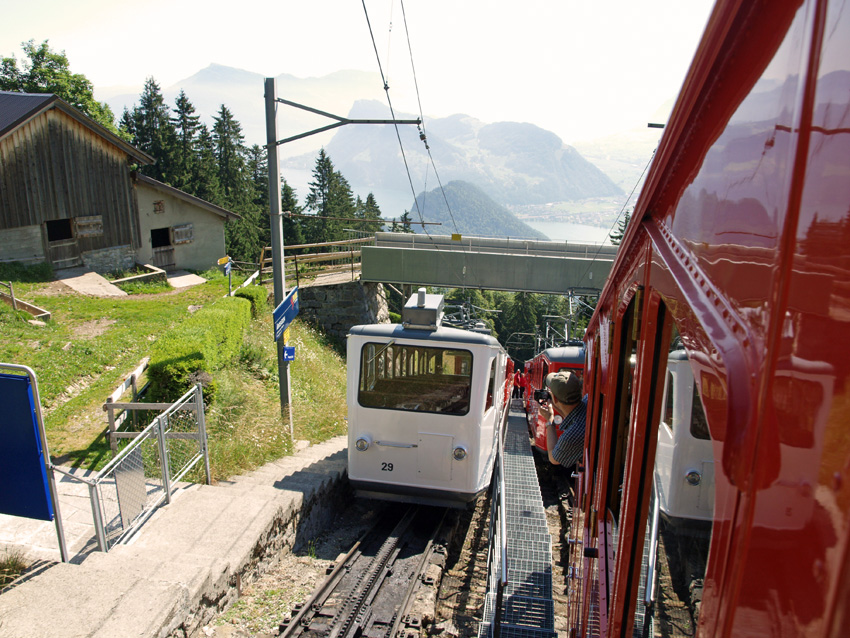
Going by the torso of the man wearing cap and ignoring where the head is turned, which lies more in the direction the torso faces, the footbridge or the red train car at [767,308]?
the footbridge

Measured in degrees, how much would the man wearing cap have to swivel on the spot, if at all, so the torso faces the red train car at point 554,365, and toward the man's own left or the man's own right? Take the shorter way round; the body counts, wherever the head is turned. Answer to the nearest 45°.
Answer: approximately 45° to the man's own right

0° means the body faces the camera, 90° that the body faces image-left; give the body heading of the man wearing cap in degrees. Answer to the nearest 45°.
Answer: approximately 135°

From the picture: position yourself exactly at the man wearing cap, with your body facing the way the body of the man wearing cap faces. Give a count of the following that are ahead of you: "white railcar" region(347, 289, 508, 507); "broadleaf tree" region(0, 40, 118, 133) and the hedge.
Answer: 3

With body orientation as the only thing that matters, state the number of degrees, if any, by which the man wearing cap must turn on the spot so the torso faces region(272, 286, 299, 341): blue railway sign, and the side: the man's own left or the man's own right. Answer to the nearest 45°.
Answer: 0° — they already face it

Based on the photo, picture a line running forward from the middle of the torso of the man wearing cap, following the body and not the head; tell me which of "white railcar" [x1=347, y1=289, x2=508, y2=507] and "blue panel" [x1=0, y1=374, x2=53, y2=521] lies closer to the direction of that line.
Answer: the white railcar

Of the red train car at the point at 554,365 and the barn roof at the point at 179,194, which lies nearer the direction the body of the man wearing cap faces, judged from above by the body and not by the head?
the barn roof

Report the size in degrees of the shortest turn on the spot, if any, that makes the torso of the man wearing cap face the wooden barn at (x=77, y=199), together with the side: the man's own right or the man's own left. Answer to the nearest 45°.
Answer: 0° — they already face it

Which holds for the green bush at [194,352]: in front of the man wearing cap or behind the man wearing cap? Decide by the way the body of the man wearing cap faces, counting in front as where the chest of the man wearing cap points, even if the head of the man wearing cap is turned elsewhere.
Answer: in front

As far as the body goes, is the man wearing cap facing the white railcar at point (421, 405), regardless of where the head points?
yes

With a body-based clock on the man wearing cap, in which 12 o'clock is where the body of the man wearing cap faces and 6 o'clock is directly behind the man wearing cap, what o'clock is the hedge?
The hedge is roughly at 12 o'clock from the man wearing cap.

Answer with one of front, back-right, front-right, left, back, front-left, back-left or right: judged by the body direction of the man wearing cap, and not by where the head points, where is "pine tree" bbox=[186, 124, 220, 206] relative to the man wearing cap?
front

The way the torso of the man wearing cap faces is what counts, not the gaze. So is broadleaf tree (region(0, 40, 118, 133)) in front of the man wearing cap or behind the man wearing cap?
in front

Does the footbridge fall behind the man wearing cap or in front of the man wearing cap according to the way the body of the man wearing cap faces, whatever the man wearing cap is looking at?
in front
